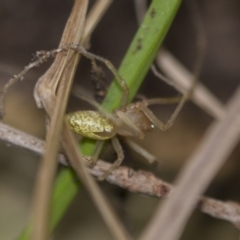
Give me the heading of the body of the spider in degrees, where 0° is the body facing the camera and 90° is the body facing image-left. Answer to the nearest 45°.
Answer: approximately 270°
